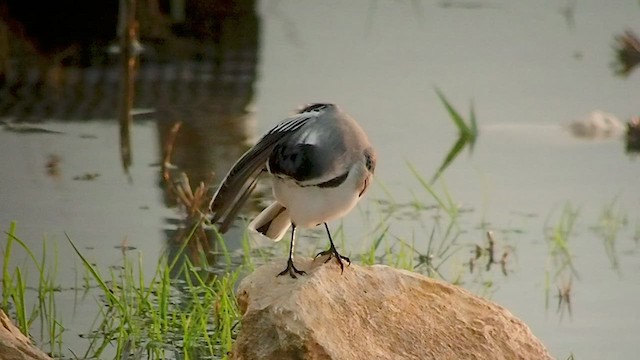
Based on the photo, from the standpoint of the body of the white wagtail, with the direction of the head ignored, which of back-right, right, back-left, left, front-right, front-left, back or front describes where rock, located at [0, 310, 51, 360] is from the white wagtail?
back-right

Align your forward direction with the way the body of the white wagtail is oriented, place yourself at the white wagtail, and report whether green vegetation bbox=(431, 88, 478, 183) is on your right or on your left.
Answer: on your left
